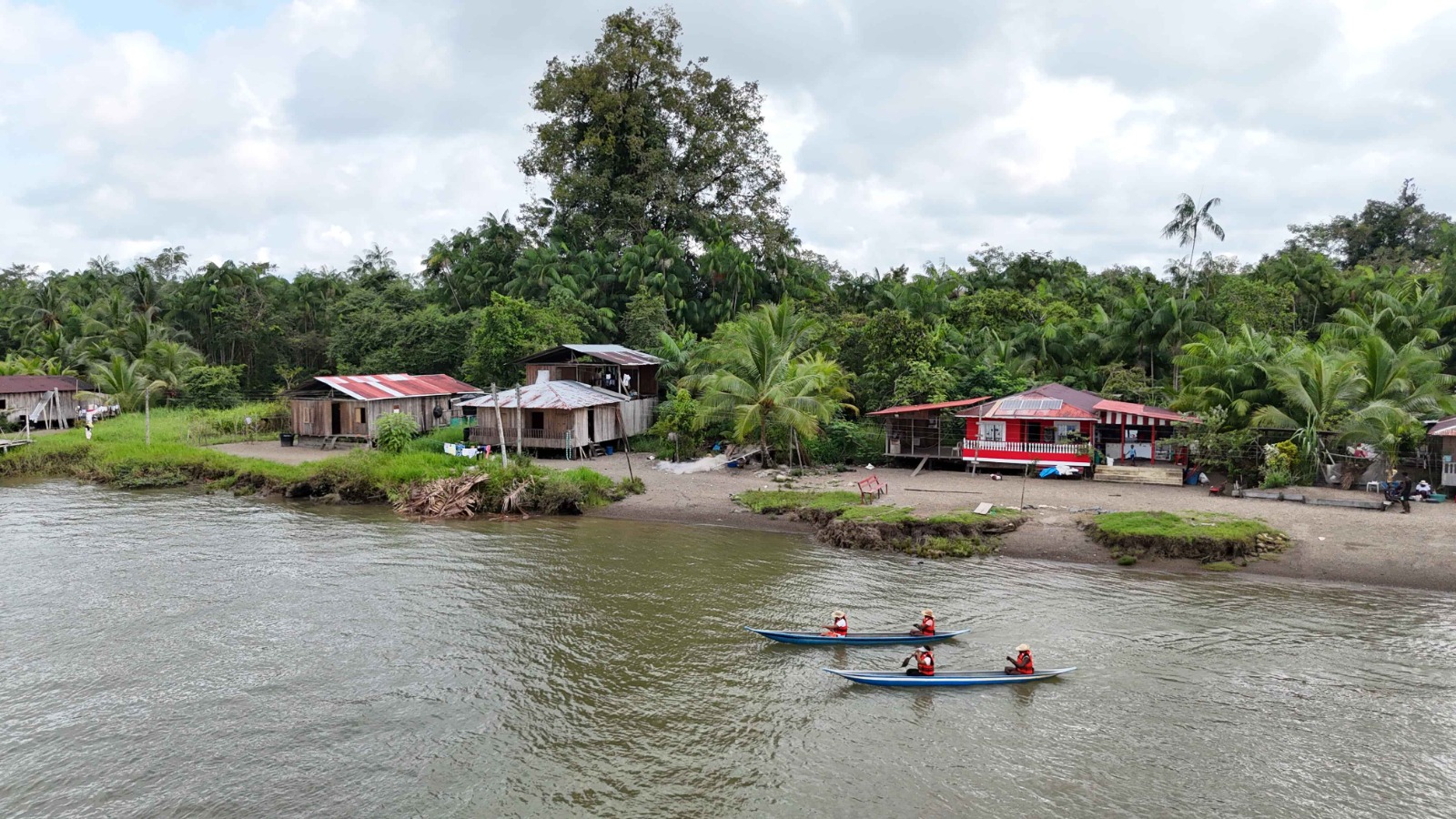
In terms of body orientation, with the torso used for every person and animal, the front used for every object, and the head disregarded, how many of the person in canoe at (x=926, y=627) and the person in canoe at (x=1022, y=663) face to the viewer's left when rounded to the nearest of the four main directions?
2

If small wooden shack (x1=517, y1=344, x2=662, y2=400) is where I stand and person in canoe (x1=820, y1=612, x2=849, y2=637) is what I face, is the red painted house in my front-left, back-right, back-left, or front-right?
front-left

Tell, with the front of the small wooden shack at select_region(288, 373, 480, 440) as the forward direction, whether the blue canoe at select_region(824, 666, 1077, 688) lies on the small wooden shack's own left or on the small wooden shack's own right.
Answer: on the small wooden shack's own left

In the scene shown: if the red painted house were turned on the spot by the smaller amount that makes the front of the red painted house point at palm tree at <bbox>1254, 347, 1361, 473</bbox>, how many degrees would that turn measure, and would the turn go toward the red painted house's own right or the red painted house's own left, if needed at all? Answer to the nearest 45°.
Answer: approximately 90° to the red painted house's own left

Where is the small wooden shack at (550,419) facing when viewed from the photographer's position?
facing the viewer and to the left of the viewer

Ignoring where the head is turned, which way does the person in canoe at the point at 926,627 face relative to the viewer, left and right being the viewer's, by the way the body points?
facing to the left of the viewer

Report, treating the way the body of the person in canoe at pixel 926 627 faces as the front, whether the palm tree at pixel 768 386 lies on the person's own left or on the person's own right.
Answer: on the person's own right

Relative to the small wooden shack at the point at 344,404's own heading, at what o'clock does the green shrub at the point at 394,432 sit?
The green shrub is roughly at 10 o'clock from the small wooden shack.

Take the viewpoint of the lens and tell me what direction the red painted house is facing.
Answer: facing the viewer

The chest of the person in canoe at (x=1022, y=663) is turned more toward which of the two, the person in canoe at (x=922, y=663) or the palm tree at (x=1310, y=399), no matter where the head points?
the person in canoe

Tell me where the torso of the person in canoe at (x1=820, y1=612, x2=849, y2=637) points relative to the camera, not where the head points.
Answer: to the viewer's left

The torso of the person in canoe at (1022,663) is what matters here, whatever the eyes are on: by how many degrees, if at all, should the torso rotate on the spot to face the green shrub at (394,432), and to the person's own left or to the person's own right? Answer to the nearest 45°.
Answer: approximately 45° to the person's own right

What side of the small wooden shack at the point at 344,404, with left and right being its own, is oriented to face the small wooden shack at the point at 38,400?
right

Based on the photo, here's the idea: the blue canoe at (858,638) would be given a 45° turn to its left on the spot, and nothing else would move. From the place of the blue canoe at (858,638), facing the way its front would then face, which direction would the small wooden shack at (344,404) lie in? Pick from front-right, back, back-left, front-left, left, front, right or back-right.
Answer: right

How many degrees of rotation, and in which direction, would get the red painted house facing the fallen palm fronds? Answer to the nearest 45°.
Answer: approximately 45° to its right

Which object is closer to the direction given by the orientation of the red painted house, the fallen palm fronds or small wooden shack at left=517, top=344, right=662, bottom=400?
the fallen palm fronds

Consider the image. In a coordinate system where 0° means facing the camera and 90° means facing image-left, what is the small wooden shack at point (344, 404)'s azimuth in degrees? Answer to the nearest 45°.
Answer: approximately 45°
